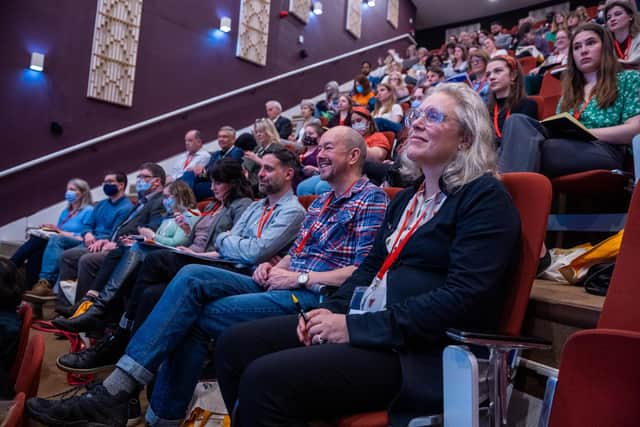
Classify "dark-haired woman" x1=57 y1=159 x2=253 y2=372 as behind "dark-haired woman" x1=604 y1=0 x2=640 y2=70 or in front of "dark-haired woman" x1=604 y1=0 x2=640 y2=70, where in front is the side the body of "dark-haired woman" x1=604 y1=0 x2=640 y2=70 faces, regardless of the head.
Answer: in front

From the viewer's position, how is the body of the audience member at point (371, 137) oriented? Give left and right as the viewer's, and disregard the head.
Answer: facing the viewer and to the left of the viewer

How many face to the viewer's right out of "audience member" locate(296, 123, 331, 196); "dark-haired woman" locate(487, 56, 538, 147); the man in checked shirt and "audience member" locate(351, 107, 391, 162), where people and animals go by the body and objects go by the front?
0

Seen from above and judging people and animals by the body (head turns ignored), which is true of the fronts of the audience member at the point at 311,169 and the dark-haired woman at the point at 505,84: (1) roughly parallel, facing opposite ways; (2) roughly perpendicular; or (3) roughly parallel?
roughly parallel

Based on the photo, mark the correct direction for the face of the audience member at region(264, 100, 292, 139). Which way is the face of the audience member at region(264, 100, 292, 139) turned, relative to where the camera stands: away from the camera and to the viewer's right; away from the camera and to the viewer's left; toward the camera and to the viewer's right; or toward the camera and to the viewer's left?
toward the camera and to the viewer's left

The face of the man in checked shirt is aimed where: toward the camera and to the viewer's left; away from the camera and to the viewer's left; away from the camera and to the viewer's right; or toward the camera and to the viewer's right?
toward the camera and to the viewer's left

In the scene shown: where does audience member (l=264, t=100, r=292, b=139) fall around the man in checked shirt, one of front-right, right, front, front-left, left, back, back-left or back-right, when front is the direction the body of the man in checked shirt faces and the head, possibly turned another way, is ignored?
right

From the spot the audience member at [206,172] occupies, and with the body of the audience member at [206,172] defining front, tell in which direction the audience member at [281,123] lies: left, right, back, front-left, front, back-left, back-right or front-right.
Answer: back

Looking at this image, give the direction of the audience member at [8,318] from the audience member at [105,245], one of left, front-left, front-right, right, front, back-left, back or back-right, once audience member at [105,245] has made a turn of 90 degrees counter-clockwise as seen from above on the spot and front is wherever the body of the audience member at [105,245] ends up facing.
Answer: front-right

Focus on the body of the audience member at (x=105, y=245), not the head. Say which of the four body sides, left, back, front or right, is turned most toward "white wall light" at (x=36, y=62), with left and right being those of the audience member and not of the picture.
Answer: right

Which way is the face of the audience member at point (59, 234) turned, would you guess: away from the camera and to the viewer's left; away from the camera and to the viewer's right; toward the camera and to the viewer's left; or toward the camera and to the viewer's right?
toward the camera and to the viewer's left

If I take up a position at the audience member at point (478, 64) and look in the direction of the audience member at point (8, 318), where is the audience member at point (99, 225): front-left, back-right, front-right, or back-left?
front-right

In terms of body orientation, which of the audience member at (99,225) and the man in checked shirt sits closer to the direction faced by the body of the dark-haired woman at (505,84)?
the man in checked shirt

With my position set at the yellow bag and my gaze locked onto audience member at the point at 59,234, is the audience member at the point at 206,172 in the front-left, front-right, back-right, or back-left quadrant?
front-right

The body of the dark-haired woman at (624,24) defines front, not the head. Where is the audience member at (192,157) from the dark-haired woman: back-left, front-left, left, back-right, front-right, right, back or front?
front-right

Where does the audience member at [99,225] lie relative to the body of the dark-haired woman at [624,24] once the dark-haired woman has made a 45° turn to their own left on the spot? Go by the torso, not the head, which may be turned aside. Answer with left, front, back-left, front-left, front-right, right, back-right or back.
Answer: right

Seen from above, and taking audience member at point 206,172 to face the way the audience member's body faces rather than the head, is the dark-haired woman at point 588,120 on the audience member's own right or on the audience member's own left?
on the audience member's own left

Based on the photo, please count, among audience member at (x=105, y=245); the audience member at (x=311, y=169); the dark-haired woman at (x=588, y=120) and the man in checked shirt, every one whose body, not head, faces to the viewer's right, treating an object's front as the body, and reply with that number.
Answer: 0
